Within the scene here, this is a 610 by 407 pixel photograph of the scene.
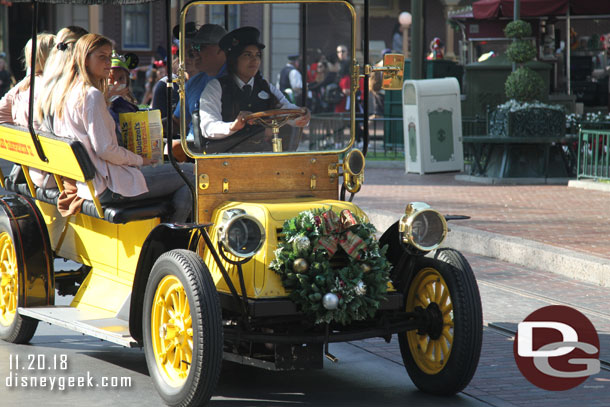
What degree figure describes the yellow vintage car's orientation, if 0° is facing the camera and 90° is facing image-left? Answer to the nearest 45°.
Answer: approximately 315°

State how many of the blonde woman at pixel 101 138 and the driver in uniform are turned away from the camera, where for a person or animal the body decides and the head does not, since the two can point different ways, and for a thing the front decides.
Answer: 0

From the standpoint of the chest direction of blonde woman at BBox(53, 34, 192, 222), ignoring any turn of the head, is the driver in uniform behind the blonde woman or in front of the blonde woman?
in front

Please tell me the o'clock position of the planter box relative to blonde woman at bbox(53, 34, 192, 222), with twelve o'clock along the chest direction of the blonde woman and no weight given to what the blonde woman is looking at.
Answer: The planter box is roughly at 10 o'clock from the blonde woman.

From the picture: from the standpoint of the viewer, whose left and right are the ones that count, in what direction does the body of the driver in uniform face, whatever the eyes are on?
facing the viewer and to the right of the viewer

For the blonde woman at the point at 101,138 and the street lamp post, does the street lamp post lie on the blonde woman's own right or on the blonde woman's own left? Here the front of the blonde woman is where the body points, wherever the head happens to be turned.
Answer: on the blonde woman's own left

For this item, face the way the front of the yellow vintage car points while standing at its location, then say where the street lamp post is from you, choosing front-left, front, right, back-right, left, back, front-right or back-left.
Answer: back-left

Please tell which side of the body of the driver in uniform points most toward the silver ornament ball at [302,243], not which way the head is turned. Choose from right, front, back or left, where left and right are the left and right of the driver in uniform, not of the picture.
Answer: front

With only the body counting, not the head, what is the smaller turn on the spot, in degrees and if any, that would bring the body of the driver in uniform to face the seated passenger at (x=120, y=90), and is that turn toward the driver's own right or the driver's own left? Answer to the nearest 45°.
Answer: approximately 180°

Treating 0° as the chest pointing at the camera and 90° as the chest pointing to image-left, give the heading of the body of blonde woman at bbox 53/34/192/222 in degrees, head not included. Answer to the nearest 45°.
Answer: approximately 270°
